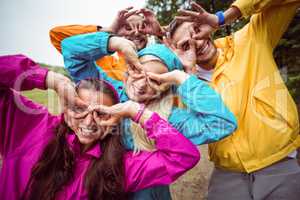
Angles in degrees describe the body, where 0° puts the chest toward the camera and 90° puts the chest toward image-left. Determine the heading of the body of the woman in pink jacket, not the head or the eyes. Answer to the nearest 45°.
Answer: approximately 0°

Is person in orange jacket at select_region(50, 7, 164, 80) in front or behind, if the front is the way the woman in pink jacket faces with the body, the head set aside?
behind

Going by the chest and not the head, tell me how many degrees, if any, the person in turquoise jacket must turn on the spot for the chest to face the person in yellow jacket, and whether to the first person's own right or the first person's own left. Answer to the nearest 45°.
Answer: approximately 90° to the first person's own left

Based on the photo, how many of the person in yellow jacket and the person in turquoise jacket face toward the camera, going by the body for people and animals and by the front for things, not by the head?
2

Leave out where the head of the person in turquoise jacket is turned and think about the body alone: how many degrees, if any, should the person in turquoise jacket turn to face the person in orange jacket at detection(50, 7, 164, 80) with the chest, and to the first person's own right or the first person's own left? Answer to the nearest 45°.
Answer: approximately 135° to the first person's own right

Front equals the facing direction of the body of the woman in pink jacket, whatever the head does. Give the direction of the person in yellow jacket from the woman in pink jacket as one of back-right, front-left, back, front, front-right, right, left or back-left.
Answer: left

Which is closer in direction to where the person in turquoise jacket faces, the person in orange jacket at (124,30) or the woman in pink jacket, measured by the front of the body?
the woman in pink jacket
